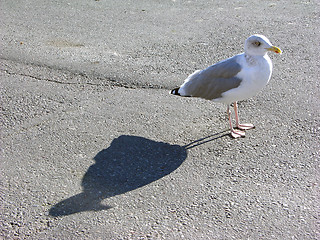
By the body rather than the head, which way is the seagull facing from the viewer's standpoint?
to the viewer's right
